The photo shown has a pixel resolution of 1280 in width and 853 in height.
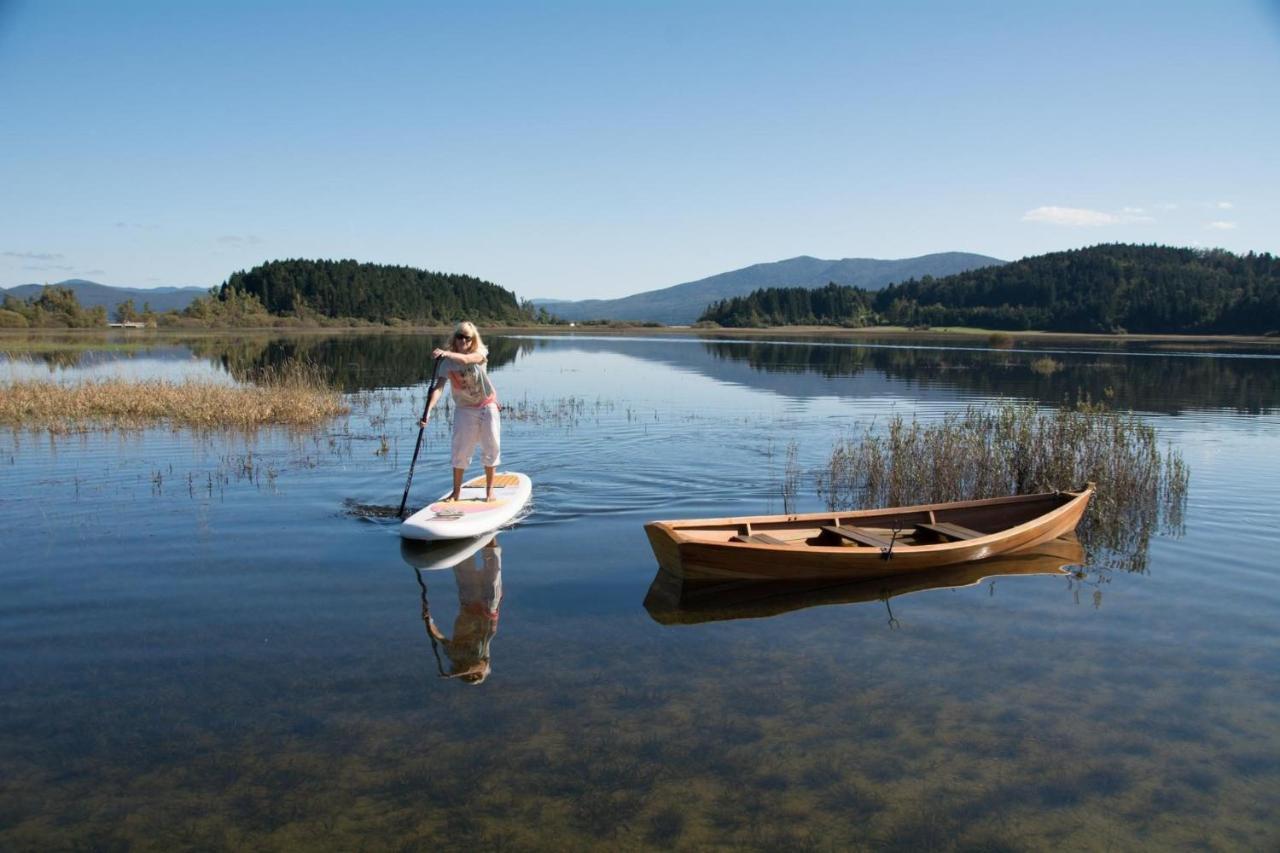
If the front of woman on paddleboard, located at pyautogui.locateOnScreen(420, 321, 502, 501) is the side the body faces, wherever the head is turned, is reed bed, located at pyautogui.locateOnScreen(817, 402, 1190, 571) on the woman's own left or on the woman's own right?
on the woman's own left

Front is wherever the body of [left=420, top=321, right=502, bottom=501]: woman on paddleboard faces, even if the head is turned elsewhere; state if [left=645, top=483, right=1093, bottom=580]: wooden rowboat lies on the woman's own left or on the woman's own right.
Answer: on the woman's own left

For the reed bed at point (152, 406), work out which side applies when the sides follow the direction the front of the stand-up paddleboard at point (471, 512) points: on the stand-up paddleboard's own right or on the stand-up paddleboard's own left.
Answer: on the stand-up paddleboard's own right

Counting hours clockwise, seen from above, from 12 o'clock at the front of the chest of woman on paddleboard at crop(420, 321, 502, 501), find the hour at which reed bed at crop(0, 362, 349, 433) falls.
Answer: The reed bed is roughly at 5 o'clock from the woman on paddleboard.

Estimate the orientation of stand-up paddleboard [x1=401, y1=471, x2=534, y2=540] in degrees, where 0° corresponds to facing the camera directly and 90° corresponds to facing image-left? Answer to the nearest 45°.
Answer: approximately 45°

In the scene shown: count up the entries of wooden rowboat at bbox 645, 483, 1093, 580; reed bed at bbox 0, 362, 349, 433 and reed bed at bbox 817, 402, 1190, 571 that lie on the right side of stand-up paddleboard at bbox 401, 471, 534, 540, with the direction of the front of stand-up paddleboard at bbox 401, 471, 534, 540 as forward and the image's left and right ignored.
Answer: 1

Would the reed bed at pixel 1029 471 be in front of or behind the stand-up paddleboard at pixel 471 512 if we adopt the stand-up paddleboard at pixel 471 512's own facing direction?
behind
